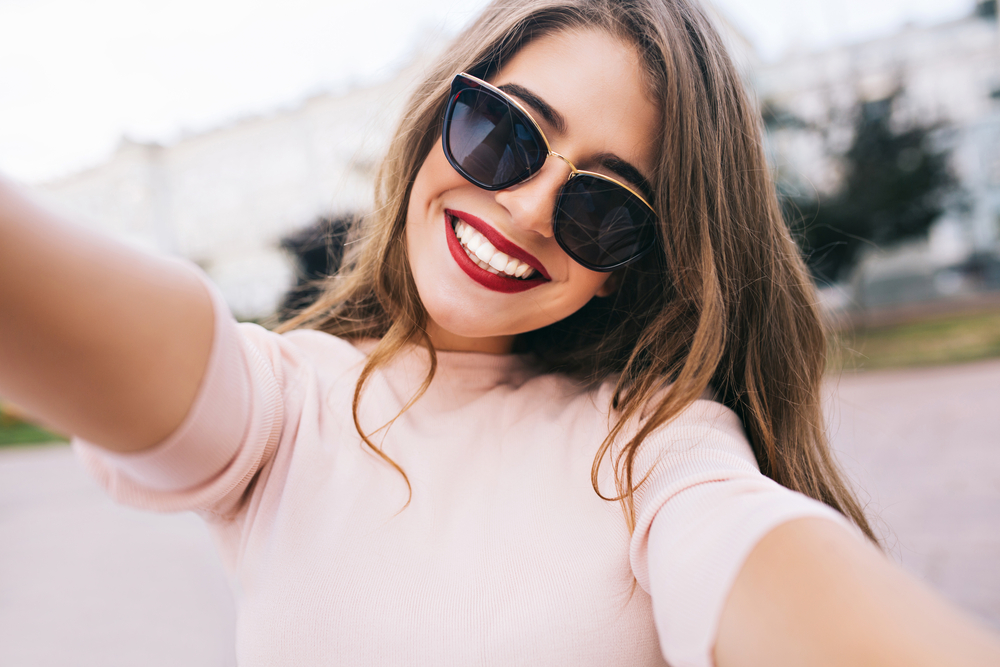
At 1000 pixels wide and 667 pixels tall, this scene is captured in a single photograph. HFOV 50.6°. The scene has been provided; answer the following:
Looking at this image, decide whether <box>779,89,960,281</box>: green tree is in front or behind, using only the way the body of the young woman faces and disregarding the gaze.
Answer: behind

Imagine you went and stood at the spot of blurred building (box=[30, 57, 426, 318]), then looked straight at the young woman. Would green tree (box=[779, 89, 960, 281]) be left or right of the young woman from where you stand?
left

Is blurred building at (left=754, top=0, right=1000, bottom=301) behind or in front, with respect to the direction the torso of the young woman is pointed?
behind

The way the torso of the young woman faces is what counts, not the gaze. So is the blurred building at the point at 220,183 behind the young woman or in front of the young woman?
behind

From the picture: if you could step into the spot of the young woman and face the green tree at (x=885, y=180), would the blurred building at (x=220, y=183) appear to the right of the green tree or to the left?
left

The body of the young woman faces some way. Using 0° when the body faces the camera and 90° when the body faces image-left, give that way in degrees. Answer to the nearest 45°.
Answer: approximately 0°
